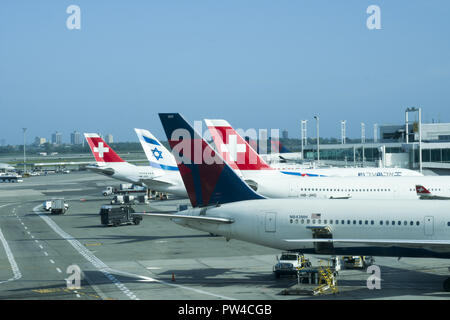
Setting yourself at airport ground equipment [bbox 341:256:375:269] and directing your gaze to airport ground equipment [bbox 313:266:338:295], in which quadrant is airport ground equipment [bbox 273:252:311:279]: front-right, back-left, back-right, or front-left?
front-right

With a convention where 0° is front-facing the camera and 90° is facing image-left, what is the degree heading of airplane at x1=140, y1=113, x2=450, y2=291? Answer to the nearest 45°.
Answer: approximately 270°
